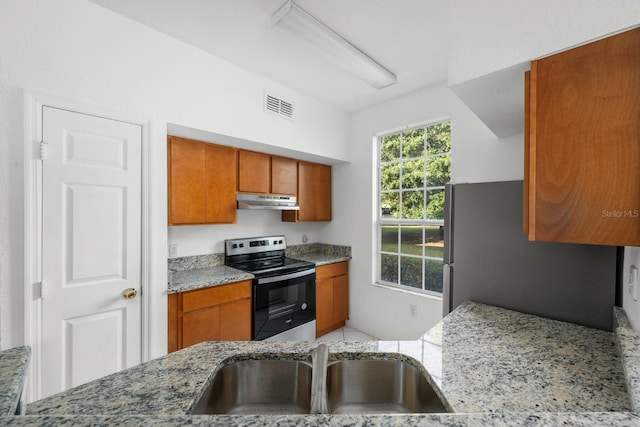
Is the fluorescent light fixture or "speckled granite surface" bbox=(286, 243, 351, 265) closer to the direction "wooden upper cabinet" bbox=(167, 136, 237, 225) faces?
the fluorescent light fixture

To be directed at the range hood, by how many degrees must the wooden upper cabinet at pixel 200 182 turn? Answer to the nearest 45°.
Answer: approximately 45° to its left

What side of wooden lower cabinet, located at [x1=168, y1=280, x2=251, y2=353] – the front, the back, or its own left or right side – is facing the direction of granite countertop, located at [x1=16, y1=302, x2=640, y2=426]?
front

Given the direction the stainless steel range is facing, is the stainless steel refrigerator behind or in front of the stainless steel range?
in front

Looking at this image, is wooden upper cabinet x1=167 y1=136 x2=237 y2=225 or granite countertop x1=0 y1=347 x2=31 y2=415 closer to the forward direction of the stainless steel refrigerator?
the wooden upper cabinet

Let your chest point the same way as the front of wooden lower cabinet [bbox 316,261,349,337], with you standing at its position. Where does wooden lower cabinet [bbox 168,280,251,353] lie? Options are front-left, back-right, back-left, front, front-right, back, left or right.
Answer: right

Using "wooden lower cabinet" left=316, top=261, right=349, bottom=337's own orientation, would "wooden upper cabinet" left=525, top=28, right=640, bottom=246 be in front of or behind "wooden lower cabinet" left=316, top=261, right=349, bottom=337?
in front

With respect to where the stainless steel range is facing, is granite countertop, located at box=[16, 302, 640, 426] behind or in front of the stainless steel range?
in front

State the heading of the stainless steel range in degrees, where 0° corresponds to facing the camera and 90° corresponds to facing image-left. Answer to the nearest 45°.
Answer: approximately 315°

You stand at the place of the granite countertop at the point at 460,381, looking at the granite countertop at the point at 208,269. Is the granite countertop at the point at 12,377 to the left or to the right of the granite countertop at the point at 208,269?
left

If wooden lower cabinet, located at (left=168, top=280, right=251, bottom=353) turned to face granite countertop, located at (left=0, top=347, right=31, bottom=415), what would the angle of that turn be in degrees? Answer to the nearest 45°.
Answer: approximately 45° to its right
